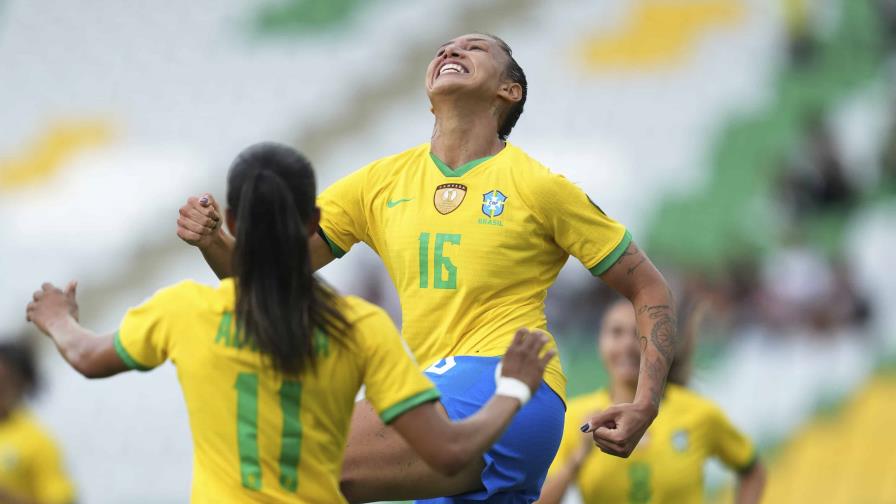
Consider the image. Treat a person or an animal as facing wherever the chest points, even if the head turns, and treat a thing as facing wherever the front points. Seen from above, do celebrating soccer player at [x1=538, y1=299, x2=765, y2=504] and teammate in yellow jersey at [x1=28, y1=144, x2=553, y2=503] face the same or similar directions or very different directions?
very different directions

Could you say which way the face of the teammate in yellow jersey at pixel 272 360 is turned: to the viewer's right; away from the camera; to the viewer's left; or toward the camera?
away from the camera

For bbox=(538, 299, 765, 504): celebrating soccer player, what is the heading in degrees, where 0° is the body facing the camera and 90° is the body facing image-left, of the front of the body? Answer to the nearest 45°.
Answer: approximately 0°

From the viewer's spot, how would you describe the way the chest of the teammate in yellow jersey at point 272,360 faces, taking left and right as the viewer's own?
facing away from the viewer

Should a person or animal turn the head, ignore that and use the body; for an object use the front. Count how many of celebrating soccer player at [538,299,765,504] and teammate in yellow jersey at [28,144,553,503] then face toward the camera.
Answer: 1
